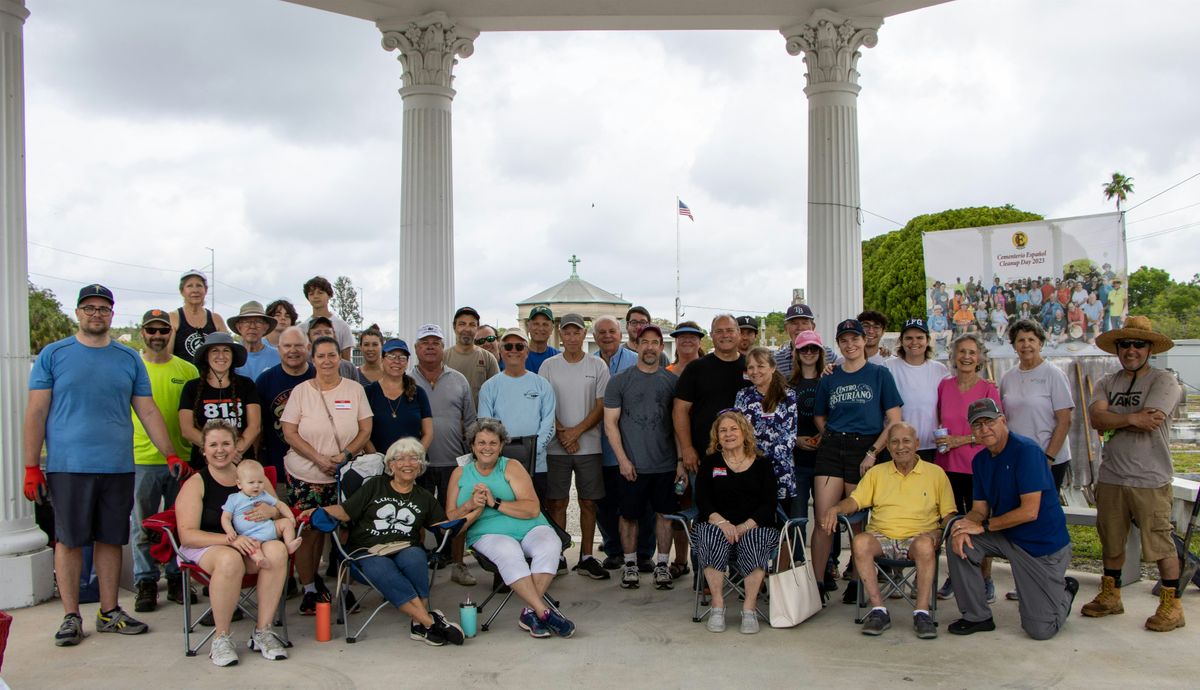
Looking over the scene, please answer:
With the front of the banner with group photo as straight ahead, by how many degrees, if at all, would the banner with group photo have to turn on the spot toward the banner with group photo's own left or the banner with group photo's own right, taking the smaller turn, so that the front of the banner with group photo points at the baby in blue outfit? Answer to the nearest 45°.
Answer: approximately 45° to the banner with group photo's own right

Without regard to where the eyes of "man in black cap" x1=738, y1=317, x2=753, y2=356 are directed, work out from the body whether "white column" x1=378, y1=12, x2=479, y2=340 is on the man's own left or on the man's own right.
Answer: on the man's own right

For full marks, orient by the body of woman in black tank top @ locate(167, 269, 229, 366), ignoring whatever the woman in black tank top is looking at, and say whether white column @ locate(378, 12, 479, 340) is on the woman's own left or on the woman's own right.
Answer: on the woman's own left

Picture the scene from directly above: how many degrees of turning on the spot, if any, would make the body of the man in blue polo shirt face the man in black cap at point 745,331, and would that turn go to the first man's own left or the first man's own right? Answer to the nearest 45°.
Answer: approximately 90° to the first man's own right

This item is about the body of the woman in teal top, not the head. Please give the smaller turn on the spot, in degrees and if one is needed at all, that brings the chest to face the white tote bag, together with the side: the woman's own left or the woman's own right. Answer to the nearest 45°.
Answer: approximately 90° to the woman's own left

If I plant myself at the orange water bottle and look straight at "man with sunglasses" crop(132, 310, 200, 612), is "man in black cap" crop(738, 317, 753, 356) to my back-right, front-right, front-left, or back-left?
back-right

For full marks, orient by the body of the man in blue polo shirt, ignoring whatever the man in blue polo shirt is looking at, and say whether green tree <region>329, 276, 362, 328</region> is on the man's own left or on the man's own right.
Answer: on the man's own right

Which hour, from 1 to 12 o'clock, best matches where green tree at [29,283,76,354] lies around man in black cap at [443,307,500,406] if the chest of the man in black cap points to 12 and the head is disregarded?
The green tree is roughly at 5 o'clock from the man in black cap.

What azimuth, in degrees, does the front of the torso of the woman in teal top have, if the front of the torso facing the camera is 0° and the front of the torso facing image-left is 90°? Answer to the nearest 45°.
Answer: approximately 0°

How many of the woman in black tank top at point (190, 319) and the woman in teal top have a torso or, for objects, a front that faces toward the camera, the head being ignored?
2

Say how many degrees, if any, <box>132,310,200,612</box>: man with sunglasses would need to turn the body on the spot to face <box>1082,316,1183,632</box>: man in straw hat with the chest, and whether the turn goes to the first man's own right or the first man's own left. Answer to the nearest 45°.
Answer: approximately 45° to the first man's own left
